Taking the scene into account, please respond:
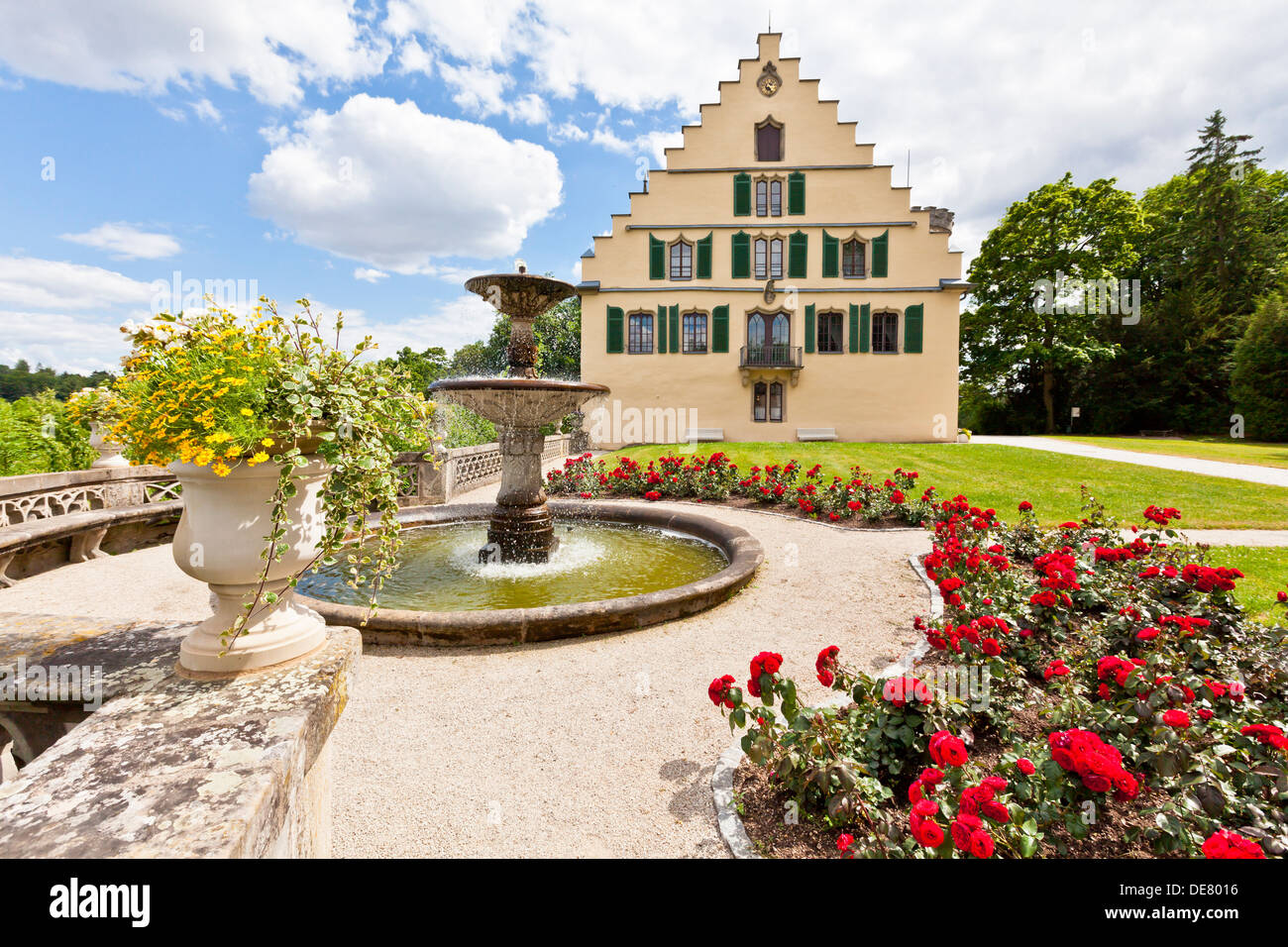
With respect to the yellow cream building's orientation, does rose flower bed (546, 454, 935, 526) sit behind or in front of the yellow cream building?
in front

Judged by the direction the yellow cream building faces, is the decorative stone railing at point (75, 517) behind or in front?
in front

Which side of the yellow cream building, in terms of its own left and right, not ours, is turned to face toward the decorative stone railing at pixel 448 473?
front

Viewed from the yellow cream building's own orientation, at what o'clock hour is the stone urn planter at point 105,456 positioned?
The stone urn planter is roughly at 1 o'clock from the yellow cream building.

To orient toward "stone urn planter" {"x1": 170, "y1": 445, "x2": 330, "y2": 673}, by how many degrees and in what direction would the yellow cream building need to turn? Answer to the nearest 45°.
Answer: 0° — it already faces it

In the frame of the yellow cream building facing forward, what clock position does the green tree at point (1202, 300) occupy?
The green tree is roughly at 8 o'clock from the yellow cream building.

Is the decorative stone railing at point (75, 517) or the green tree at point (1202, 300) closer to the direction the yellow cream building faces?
the decorative stone railing

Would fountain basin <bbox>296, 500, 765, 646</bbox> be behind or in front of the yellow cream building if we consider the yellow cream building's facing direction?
in front

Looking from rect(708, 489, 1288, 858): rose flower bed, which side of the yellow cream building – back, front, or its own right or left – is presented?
front

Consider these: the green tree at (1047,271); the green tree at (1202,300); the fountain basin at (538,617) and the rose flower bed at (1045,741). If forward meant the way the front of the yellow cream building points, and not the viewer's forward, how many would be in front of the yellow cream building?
2

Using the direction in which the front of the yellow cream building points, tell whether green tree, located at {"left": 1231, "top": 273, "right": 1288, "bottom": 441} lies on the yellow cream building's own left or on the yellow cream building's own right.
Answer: on the yellow cream building's own left

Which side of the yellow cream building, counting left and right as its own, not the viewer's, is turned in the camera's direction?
front

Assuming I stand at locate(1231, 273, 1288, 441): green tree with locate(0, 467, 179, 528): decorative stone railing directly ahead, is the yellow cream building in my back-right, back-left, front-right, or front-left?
front-right

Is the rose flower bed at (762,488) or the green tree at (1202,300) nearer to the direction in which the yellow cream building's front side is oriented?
the rose flower bed

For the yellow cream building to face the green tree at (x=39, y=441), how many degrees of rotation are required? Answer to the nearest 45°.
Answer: approximately 45° to its right

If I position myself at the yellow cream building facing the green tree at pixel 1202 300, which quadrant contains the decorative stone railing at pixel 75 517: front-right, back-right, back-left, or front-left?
back-right
